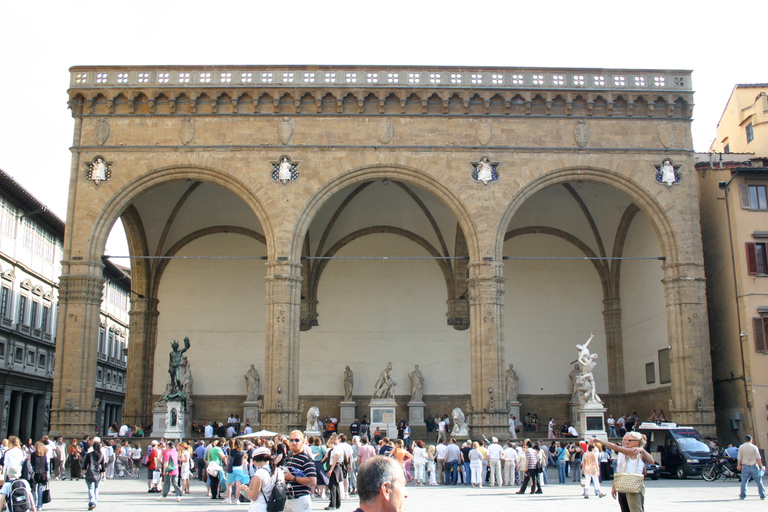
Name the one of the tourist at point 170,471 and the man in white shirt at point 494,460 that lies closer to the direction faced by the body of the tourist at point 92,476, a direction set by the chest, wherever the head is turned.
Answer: the tourist

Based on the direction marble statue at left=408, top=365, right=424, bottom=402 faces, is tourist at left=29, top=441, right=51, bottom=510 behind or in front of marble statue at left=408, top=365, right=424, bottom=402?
in front

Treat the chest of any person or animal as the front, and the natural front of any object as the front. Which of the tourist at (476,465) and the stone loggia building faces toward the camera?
the stone loggia building

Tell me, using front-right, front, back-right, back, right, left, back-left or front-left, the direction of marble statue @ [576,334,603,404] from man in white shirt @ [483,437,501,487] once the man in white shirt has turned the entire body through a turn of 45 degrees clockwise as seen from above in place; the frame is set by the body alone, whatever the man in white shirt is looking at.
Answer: front

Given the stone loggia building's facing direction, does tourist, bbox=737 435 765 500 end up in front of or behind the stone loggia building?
in front

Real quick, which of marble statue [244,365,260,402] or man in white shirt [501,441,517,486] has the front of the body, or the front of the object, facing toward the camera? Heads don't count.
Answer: the marble statue

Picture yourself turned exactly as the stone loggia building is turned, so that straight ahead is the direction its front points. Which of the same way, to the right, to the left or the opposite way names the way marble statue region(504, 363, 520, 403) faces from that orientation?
the same way

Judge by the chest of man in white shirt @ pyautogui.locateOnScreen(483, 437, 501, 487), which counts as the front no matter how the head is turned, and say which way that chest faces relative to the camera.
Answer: away from the camera

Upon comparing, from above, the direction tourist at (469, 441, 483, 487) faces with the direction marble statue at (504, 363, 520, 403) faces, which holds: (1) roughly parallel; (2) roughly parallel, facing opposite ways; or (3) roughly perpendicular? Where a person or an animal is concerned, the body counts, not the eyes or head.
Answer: roughly parallel, facing opposite ways

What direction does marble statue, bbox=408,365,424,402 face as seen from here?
toward the camera

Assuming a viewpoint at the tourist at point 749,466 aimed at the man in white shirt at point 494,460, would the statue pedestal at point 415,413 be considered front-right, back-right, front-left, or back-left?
front-right

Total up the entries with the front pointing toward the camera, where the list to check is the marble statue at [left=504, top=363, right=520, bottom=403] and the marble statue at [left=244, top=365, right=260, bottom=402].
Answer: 2

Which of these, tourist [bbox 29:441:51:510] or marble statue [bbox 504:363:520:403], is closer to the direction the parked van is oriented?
the tourist

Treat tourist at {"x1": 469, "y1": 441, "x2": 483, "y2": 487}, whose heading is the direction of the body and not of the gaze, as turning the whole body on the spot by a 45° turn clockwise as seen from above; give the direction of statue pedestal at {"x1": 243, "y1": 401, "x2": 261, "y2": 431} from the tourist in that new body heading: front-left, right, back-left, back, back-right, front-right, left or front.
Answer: left
